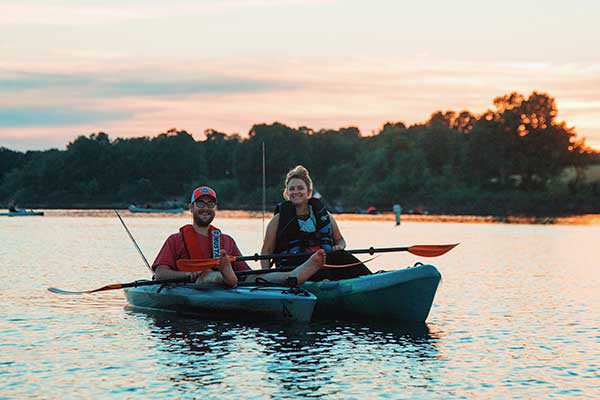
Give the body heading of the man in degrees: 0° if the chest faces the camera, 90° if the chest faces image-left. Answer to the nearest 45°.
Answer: approximately 315°

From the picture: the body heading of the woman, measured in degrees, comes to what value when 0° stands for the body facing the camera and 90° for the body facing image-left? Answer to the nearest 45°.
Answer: approximately 0°

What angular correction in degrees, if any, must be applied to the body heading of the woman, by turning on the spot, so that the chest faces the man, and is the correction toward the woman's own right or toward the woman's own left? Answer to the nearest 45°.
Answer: approximately 90° to the woman's own right
